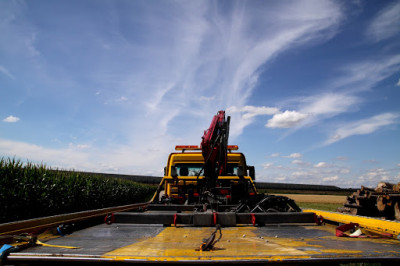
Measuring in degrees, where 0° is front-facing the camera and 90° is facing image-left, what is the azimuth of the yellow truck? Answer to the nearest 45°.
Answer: approximately 180°

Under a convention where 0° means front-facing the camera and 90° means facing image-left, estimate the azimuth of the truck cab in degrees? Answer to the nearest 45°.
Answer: approximately 180°
